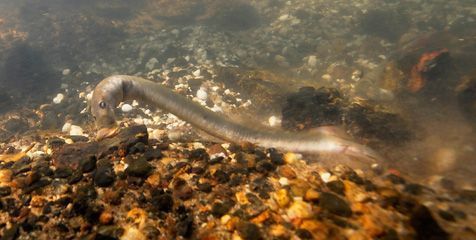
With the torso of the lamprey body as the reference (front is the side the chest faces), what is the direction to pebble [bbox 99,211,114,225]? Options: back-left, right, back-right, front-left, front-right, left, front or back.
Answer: left

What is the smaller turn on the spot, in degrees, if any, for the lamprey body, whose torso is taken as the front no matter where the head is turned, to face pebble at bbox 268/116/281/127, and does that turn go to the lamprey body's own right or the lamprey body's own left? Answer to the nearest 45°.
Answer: approximately 135° to the lamprey body's own right

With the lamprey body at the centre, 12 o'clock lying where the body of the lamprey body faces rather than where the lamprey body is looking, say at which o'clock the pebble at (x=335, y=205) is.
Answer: The pebble is roughly at 8 o'clock from the lamprey body.

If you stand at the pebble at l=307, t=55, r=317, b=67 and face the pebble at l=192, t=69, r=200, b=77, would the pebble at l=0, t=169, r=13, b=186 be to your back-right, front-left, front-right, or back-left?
front-left

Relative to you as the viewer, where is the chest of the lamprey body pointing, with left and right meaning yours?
facing to the left of the viewer

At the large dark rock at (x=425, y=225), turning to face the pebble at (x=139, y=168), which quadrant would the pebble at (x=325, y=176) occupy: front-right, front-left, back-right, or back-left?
front-right

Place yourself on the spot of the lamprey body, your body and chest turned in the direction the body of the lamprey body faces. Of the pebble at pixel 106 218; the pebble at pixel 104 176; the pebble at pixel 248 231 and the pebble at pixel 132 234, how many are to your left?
4

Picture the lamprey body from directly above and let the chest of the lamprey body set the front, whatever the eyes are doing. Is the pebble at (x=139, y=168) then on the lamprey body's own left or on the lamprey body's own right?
on the lamprey body's own left

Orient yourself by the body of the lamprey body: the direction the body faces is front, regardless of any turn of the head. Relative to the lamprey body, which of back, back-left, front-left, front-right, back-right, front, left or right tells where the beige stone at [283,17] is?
right

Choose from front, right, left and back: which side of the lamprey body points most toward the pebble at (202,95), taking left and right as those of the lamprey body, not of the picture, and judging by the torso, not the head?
right

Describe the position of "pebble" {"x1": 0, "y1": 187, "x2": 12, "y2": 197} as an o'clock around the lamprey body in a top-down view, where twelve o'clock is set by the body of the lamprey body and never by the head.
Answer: The pebble is roughly at 10 o'clock from the lamprey body.

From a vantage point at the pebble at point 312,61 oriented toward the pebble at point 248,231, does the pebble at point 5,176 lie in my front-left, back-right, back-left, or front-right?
front-right

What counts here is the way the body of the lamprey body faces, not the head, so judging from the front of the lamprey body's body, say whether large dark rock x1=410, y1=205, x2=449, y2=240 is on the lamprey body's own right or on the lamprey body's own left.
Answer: on the lamprey body's own left

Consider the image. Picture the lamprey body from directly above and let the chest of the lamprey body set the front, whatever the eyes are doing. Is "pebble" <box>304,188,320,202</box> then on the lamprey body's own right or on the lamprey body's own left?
on the lamprey body's own left

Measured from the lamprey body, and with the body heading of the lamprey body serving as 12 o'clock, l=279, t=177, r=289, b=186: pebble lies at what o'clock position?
The pebble is roughly at 8 o'clock from the lamprey body.

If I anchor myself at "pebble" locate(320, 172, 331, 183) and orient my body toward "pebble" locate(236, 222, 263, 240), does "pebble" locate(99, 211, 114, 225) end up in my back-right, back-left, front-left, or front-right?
front-right

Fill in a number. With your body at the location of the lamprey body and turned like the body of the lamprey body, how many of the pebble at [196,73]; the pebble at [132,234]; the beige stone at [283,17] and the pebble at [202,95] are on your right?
3
